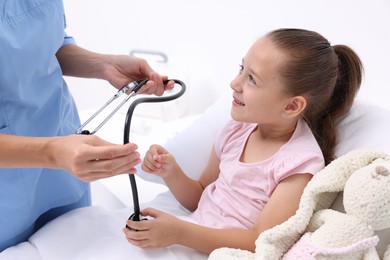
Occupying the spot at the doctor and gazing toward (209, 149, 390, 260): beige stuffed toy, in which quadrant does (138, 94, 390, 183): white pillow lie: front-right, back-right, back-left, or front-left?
front-left

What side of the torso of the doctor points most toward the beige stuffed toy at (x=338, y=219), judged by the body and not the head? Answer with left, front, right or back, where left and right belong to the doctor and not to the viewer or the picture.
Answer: front

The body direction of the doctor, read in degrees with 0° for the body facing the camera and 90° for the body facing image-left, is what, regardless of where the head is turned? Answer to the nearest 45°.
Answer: approximately 315°

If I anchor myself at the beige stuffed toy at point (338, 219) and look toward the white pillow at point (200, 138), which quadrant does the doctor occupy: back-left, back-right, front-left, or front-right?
front-left
